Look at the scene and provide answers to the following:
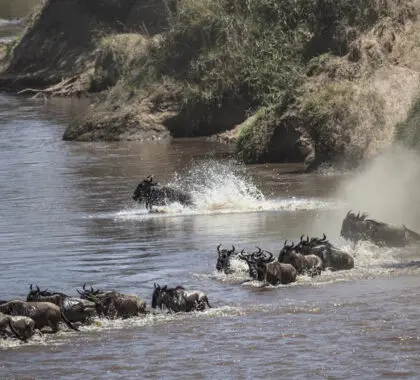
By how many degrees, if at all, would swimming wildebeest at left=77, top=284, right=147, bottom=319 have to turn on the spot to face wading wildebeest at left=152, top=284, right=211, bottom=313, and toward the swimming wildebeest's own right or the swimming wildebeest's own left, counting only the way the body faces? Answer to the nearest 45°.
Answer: approximately 180°

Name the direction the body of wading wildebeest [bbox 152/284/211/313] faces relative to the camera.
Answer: to the viewer's left

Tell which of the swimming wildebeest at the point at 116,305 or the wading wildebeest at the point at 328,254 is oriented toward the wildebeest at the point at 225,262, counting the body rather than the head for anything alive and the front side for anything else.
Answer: the wading wildebeest

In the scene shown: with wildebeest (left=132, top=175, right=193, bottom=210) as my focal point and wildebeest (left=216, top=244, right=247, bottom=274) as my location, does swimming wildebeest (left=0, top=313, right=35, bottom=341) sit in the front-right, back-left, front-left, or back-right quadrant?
back-left

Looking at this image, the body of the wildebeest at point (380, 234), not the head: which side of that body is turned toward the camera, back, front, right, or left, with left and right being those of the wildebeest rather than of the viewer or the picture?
left

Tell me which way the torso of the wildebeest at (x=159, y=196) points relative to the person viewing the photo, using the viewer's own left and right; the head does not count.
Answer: facing to the left of the viewer

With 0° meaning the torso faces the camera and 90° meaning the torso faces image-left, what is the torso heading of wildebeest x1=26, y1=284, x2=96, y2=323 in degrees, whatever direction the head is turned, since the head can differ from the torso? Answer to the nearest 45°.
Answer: approximately 90°

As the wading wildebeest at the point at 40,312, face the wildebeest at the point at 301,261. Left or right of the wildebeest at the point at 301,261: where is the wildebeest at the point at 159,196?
left

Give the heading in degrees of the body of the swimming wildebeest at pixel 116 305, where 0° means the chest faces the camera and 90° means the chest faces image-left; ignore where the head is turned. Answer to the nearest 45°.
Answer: approximately 90°
